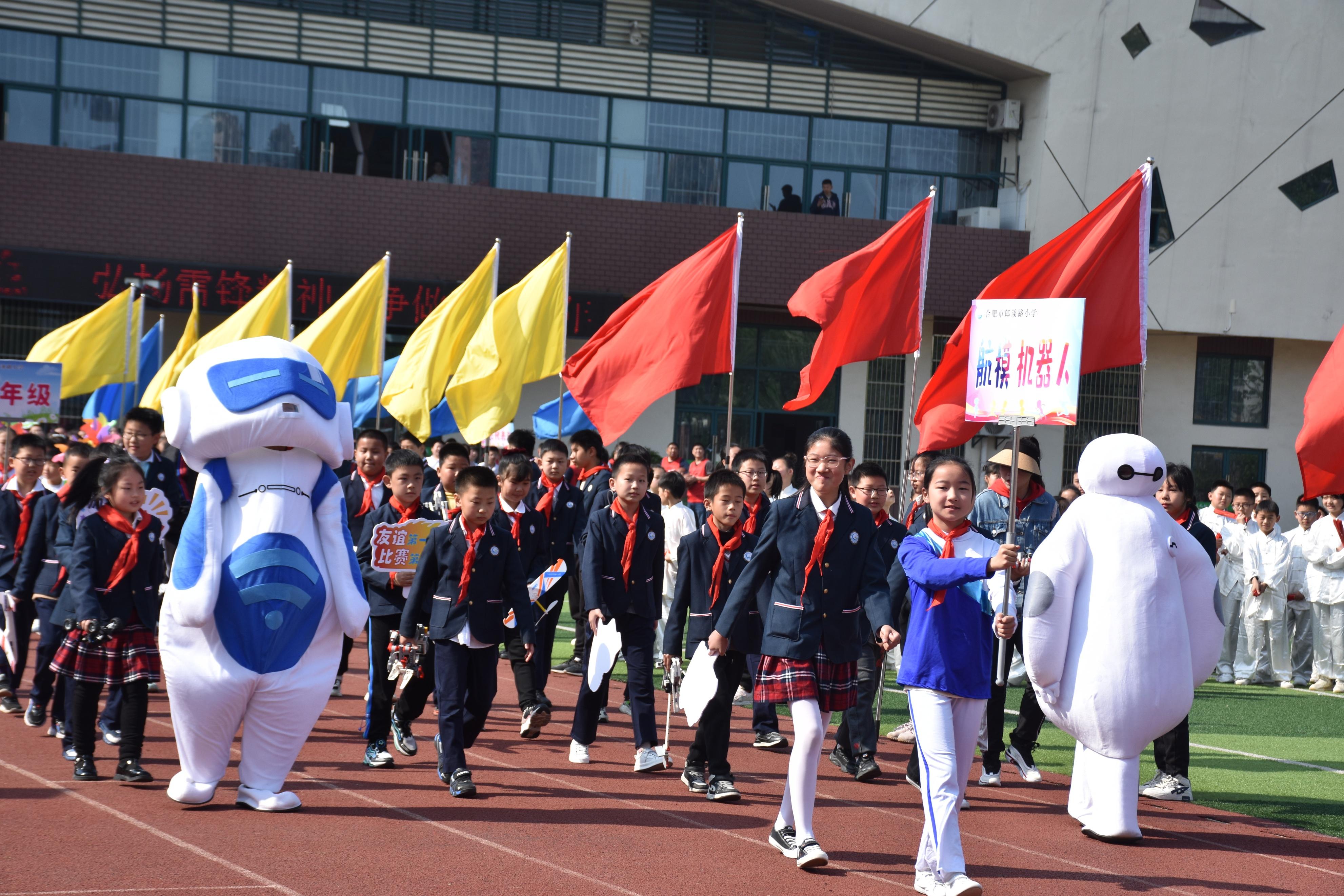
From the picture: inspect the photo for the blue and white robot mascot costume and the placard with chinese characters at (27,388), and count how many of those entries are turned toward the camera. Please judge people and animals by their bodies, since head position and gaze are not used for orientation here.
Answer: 2

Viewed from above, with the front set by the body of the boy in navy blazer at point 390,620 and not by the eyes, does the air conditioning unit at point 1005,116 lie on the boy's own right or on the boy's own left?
on the boy's own left

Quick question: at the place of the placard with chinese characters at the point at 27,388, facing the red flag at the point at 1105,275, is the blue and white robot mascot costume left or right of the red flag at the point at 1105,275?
right

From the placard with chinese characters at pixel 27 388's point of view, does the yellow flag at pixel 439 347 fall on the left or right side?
on its left

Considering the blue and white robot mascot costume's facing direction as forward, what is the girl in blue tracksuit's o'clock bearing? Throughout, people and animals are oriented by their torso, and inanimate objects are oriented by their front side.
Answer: The girl in blue tracksuit is roughly at 10 o'clock from the blue and white robot mascot costume.

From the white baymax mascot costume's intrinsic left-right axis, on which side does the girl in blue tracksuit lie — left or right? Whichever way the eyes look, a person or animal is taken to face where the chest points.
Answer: on its right

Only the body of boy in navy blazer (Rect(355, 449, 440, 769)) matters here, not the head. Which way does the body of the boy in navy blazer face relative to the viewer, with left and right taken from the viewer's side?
facing the viewer and to the right of the viewer

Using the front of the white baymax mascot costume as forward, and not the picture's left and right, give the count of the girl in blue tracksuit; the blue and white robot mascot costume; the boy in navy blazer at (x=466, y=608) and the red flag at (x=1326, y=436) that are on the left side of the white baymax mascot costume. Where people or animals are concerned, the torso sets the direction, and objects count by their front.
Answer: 1

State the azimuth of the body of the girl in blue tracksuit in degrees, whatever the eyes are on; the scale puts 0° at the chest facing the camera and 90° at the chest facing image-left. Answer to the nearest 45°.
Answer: approximately 315°

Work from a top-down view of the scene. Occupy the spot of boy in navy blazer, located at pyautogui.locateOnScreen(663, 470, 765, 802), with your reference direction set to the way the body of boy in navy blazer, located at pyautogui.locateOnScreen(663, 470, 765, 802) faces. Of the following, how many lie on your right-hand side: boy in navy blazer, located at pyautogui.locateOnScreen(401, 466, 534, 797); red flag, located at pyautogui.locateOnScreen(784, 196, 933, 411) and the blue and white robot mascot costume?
2

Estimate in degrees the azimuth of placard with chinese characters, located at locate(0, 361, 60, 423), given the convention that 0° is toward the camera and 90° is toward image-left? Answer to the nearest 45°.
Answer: approximately 0°
